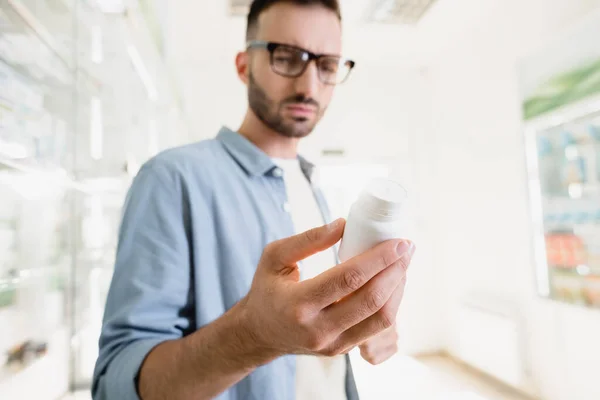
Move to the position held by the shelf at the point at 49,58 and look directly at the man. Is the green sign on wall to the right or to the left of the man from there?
left

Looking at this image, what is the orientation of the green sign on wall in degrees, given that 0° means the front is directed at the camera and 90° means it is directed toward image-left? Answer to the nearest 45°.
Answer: approximately 45°

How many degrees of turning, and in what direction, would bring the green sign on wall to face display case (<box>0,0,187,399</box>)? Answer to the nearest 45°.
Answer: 0° — it already faces it

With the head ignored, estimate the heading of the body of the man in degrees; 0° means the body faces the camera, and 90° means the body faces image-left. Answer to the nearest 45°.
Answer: approximately 315°
